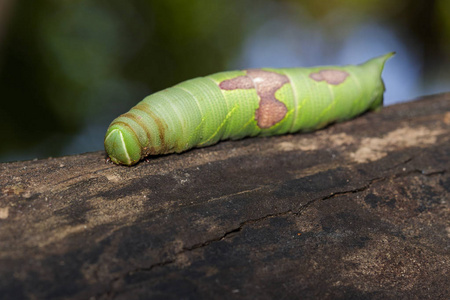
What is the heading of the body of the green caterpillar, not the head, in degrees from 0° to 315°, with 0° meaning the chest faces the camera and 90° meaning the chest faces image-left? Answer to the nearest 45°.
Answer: approximately 45°
